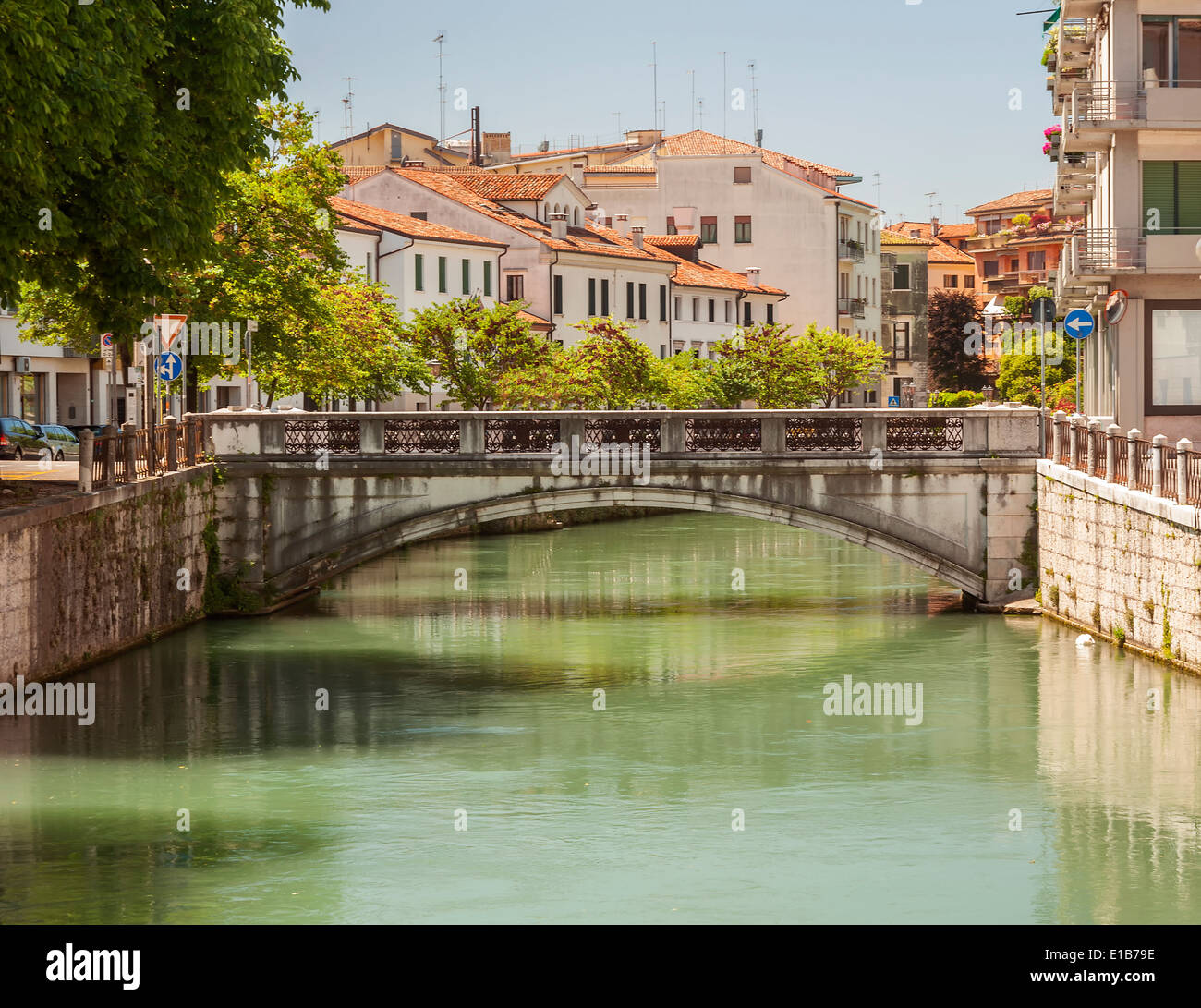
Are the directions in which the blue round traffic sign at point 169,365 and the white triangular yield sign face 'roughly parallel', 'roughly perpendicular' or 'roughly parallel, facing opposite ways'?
roughly parallel

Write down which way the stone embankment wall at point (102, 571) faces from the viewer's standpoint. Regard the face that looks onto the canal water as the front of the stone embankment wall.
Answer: facing the viewer and to the right of the viewer

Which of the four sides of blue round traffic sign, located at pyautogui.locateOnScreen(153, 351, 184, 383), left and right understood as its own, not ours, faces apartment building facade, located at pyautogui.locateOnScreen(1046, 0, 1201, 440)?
left

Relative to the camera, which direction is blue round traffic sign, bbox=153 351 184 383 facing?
toward the camera

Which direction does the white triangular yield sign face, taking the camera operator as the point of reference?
facing the viewer

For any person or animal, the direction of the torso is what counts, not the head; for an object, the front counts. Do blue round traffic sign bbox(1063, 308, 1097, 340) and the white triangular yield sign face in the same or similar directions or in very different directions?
same or similar directions

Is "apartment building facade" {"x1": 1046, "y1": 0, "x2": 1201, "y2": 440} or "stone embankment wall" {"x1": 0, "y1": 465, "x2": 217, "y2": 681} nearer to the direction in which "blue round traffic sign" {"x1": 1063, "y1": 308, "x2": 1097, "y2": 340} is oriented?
the stone embankment wall

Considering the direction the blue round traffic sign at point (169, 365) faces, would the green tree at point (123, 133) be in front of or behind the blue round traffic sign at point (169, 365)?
in front

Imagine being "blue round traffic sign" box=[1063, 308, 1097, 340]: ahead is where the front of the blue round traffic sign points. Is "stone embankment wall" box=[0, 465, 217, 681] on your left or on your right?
on your right

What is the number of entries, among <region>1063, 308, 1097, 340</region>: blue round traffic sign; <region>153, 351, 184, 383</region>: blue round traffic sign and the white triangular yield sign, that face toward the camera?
3

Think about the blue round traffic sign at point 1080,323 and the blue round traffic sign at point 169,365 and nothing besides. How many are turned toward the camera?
2

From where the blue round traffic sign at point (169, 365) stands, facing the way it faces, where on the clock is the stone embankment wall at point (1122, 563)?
The stone embankment wall is roughly at 10 o'clock from the blue round traffic sign.
